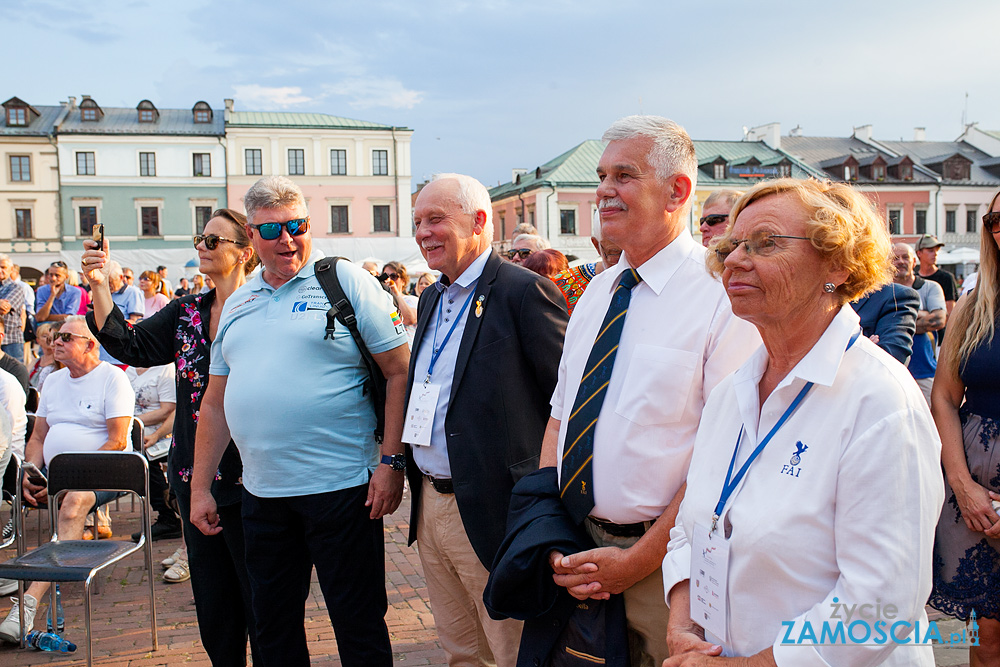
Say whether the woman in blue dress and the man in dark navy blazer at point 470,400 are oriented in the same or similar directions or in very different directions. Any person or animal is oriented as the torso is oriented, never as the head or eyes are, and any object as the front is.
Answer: same or similar directions

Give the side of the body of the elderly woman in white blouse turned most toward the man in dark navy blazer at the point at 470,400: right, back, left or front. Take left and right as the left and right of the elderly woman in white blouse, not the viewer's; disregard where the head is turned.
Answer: right

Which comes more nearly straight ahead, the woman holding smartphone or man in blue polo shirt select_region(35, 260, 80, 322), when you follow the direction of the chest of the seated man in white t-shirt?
the woman holding smartphone

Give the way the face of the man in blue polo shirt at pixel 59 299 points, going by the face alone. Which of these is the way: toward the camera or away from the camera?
toward the camera

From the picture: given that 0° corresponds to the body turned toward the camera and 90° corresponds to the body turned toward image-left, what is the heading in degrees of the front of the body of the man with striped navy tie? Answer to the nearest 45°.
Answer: approximately 45°

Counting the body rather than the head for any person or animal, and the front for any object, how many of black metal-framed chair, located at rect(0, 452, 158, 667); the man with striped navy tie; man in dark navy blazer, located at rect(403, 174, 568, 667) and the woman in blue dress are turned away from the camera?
0

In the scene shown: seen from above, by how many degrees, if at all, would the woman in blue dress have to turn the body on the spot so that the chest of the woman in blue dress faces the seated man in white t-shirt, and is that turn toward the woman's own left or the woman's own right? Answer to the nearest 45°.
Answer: approximately 90° to the woman's own right

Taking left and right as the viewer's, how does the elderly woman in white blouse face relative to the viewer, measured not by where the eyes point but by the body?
facing the viewer and to the left of the viewer

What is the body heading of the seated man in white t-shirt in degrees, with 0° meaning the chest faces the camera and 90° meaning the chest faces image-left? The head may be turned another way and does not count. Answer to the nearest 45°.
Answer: approximately 45°

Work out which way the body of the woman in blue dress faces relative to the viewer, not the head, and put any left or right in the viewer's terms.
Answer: facing the viewer

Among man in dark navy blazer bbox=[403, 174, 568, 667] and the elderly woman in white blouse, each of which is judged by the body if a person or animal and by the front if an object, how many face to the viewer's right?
0

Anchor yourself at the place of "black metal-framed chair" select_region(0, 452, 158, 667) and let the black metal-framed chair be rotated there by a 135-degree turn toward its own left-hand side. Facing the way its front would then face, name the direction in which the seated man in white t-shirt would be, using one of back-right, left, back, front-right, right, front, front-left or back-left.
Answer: left

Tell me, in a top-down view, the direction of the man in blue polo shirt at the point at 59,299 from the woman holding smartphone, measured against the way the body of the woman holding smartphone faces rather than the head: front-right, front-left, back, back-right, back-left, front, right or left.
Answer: back-right
